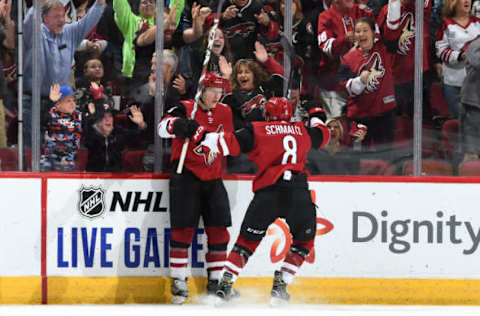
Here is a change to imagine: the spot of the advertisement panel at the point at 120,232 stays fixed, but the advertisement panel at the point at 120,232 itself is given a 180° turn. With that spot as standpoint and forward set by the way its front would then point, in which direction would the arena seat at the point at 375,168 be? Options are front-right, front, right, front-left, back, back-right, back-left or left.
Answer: right

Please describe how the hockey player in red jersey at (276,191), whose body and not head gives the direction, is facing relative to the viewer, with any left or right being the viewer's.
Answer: facing away from the viewer

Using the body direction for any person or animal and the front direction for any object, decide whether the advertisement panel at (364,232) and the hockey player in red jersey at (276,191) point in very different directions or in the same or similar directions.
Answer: very different directions

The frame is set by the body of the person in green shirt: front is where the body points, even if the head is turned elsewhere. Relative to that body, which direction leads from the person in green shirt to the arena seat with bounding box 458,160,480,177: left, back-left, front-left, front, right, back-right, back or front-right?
left

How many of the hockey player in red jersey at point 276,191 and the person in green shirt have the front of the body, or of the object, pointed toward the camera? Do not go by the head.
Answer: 1

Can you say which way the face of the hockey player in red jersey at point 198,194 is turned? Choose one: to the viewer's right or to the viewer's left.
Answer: to the viewer's right

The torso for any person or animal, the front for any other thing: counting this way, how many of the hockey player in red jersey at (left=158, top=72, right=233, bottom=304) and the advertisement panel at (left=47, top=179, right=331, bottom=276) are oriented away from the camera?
0
